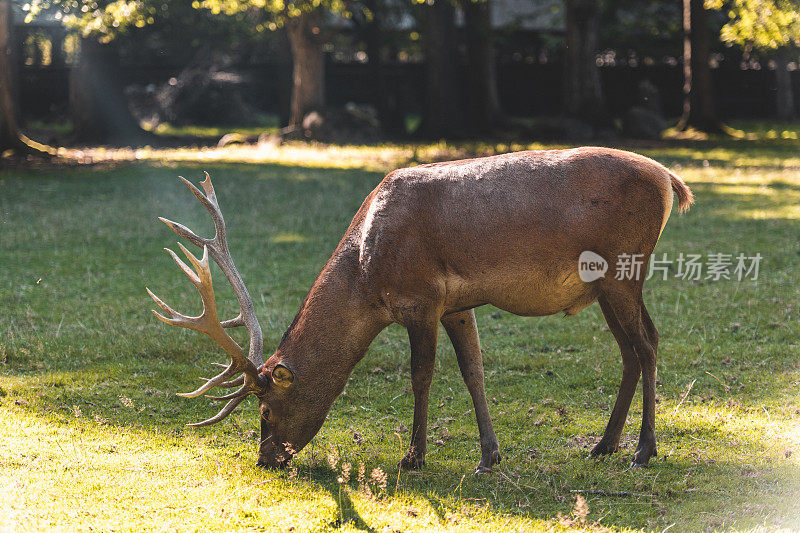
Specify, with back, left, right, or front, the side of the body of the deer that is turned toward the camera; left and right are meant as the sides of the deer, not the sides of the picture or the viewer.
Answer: left

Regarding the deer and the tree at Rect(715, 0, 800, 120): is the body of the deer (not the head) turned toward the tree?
no

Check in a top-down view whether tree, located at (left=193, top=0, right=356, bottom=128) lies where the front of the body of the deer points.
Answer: no

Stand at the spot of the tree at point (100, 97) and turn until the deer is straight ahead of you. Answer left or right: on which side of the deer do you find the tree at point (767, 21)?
left
